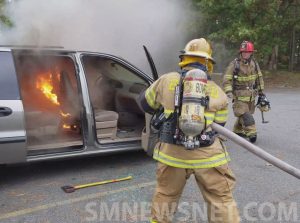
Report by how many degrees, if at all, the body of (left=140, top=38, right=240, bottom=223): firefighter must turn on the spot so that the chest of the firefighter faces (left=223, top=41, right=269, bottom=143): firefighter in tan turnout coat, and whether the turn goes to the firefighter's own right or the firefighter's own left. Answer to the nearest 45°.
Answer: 0° — they already face them

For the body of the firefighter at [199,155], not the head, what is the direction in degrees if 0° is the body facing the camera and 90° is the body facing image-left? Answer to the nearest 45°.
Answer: approximately 180°

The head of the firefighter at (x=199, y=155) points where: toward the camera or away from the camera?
away from the camera

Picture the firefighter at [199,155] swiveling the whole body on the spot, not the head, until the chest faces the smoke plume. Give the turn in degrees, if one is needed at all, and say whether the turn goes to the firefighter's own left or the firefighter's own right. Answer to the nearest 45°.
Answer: approximately 45° to the firefighter's own left

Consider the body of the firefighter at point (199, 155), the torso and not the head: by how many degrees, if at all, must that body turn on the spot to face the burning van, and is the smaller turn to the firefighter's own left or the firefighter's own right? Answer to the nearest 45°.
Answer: approximately 45° to the firefighter's own left

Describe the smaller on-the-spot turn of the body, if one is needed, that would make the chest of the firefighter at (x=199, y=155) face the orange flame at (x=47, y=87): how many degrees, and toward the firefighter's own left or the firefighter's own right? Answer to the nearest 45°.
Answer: approximately 45° to the firefighter's own left
